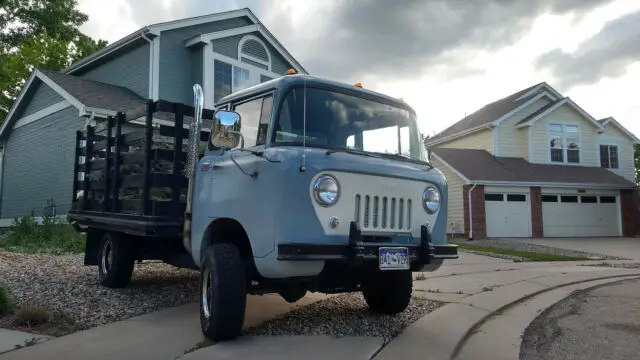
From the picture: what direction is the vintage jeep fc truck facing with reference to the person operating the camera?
facing the viewer and to the right of the viewer

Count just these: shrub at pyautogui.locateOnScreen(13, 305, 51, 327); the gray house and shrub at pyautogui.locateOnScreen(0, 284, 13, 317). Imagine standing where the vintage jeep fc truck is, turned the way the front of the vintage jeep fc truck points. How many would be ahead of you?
0

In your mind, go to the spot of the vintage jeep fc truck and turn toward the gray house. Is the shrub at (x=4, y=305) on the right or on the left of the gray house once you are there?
left

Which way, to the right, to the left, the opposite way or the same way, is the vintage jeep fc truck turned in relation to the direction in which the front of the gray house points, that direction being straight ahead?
the same way

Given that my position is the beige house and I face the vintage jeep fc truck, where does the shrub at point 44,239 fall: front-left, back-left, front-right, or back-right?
front-right

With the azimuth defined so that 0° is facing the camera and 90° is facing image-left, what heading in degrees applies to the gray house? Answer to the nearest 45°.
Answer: approximately 315°

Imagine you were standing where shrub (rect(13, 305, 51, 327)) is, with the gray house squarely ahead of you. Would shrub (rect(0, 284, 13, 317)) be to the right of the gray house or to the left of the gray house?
left

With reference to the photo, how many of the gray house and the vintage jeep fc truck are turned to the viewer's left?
0
